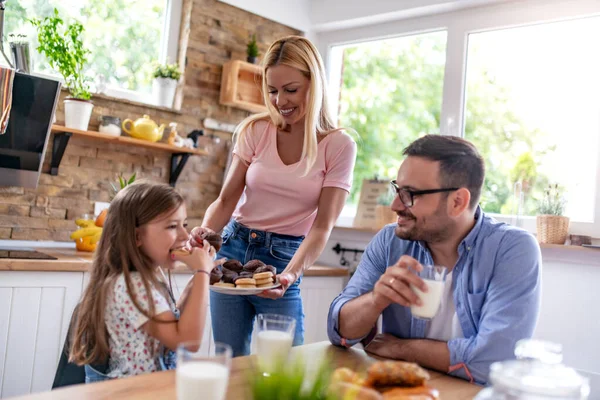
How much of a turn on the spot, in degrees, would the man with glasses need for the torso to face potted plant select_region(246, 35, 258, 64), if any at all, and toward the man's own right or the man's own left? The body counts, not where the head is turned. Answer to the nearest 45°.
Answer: approximately 90° to the man's own right

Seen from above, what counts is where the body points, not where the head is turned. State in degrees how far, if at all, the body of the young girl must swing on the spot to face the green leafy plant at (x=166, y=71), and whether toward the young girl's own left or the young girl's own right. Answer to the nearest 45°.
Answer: approximately 90° to the young girl's own left

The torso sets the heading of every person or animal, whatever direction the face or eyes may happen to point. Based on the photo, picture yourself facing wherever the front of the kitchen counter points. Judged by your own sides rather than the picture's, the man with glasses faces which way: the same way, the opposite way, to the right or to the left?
to the right

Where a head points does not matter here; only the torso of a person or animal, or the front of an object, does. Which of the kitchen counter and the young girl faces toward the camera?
the kitchen counter

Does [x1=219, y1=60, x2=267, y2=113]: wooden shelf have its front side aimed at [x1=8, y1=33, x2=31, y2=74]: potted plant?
no

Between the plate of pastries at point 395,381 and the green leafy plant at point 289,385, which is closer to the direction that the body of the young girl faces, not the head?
the plate of pastries

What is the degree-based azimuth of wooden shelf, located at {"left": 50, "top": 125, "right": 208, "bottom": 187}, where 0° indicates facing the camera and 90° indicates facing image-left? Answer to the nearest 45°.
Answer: approximately 315°

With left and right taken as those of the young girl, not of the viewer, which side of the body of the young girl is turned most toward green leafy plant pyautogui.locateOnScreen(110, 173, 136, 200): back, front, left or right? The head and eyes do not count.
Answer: left

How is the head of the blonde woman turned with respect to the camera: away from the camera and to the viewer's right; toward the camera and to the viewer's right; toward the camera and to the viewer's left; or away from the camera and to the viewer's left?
toward the camera and to the viewer's left

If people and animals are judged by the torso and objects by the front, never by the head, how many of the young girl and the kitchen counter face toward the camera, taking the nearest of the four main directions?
1

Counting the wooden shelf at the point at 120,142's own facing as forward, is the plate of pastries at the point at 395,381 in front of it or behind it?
in front

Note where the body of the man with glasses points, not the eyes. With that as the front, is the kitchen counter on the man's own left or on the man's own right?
on the man's own right

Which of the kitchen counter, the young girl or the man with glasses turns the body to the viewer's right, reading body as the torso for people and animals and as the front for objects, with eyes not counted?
the young girl

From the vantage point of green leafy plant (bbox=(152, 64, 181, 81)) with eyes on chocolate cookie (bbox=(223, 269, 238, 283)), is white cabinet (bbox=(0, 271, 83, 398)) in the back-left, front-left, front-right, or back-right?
front-right

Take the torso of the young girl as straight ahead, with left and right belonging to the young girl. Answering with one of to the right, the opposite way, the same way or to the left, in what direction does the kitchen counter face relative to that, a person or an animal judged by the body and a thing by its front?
to the right

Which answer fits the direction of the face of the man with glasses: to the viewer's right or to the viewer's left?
to the viewer's left

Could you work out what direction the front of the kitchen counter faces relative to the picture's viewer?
facing the viewer

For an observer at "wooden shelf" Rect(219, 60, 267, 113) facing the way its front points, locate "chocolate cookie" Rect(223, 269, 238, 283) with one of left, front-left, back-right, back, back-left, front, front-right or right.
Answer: front-right

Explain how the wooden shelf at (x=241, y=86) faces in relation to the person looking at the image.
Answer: facing the viewer and to the right of the viewer

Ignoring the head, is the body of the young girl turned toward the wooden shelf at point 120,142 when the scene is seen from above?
no
